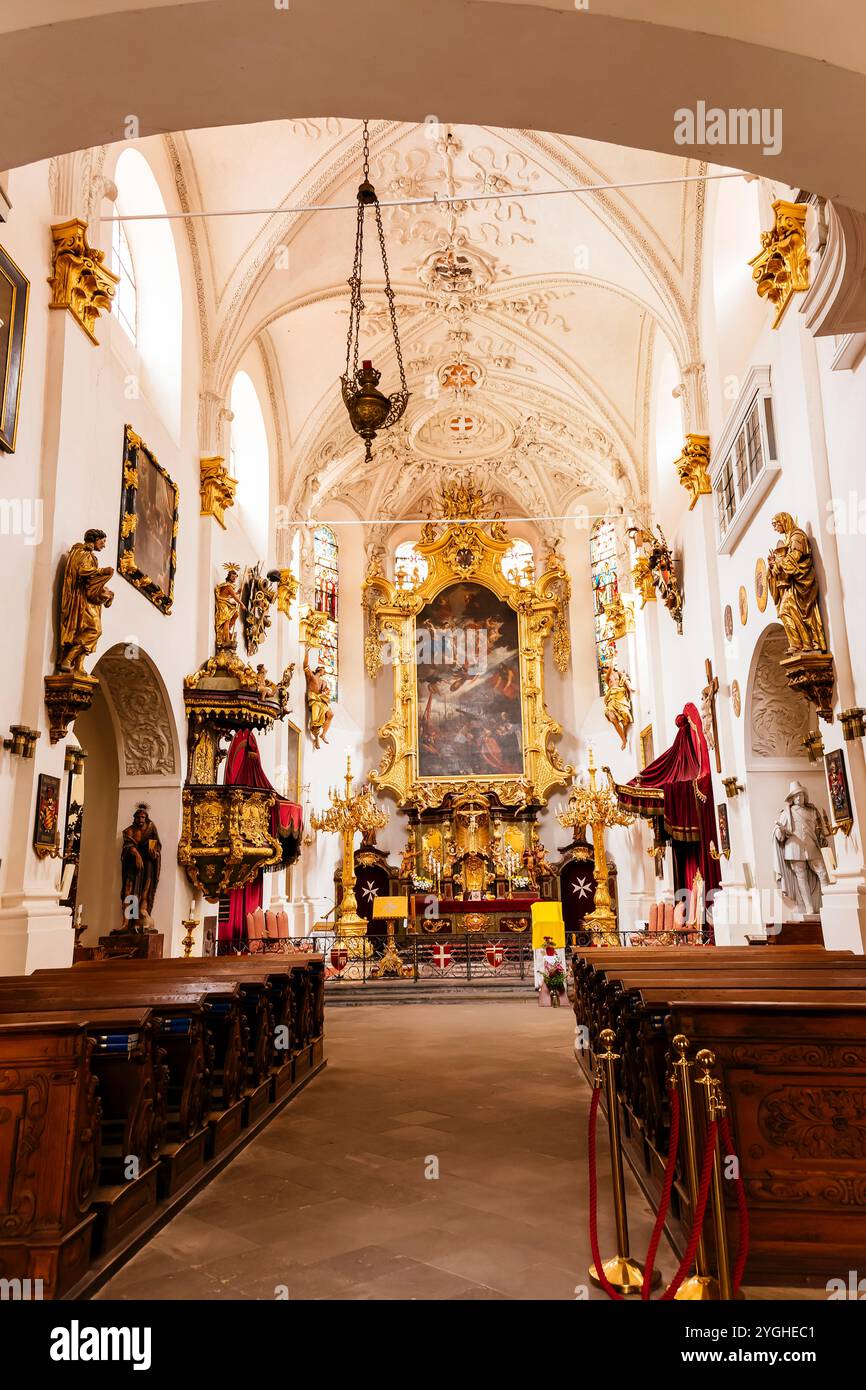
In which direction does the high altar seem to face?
toward the camera

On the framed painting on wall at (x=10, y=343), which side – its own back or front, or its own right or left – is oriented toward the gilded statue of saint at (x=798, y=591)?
front

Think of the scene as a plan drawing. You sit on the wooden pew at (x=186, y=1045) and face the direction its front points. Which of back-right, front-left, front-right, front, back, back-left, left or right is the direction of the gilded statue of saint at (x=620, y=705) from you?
front-right

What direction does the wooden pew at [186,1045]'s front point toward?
away from the camera

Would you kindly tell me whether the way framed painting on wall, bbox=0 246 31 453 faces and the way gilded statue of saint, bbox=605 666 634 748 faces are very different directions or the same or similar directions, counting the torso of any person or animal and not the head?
very different directions

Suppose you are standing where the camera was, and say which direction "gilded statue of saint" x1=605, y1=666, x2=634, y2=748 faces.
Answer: facing the viewer and to the left of the viewer

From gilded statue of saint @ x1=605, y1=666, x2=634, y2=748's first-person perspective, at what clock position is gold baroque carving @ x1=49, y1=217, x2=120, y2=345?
The gold baroque carving is roughly at 11 o'clock from the gilded statue of saint.

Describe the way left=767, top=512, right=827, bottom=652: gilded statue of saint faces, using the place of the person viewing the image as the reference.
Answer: facing to the left of the viewer

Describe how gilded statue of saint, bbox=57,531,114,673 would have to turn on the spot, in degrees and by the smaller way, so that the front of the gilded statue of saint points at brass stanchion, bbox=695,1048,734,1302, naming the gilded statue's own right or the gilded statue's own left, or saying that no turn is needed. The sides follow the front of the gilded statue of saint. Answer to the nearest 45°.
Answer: approximately 90° to the gilded statue's own right

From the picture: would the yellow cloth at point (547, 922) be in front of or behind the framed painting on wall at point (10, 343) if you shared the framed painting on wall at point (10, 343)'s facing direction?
in front

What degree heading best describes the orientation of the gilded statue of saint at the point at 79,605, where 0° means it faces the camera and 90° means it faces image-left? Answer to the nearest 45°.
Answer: approximately 270°

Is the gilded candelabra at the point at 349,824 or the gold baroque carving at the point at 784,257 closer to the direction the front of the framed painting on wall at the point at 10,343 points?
the gold baroque carving

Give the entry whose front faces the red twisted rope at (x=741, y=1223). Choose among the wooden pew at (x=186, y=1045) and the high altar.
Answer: the high altar

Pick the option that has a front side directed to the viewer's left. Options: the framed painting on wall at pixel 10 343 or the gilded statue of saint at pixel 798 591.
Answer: the gilded statue of saint

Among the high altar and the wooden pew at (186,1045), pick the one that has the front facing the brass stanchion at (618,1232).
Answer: the high altar

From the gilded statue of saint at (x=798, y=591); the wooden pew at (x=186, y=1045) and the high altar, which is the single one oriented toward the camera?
the high altar

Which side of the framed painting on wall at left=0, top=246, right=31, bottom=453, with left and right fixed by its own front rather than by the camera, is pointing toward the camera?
right

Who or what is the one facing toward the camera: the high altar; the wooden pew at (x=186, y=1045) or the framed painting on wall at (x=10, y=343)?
the high altar
